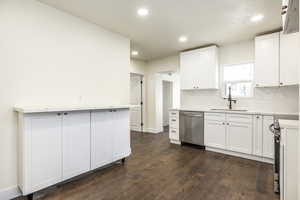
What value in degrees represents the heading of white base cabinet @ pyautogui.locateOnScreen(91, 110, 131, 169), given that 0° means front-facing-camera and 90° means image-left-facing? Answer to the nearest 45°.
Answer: approximately 315°

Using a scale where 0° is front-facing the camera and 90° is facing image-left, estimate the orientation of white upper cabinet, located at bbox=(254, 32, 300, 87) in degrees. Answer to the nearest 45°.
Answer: approximately 0°

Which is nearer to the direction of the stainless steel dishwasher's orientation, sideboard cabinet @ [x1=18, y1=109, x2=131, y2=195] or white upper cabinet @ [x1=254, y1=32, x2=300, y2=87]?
the sideboard cabinet

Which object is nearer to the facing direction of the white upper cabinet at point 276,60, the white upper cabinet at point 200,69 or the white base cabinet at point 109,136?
the white base cabinet

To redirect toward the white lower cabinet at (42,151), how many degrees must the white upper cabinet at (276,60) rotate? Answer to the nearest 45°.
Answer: approximately 45° to its right

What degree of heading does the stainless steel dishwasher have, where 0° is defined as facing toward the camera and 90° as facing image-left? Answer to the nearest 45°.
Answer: approximately 45°

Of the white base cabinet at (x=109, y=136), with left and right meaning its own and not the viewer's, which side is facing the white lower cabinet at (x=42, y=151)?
right

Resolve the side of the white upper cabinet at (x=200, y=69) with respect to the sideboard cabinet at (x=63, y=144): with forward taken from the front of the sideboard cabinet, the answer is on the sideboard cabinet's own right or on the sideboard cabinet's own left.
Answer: on the sideboard cabinet's own left
